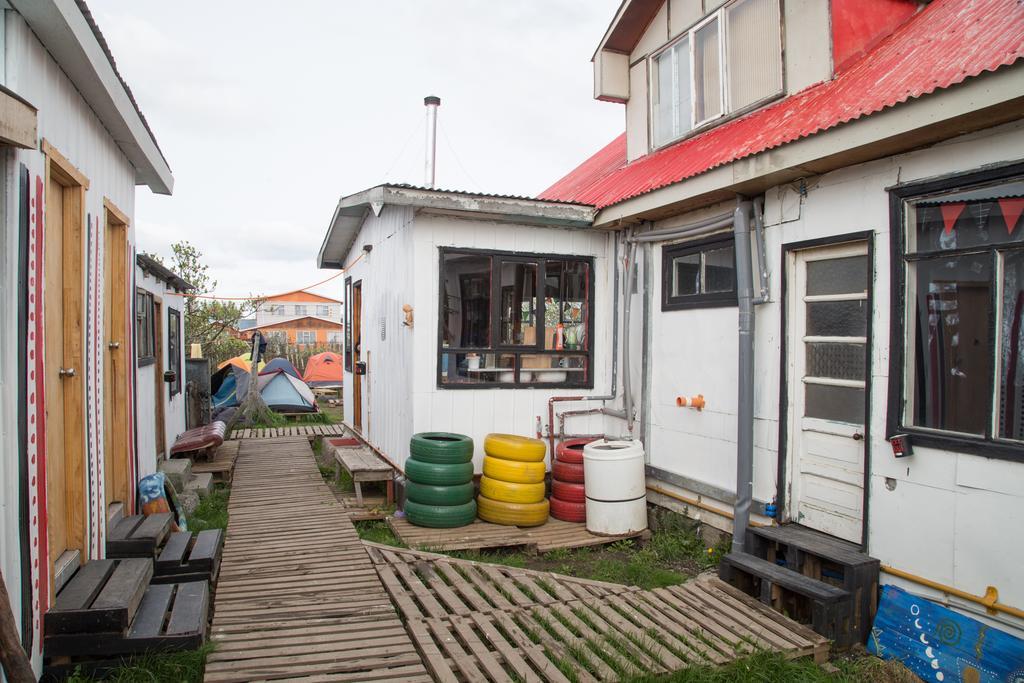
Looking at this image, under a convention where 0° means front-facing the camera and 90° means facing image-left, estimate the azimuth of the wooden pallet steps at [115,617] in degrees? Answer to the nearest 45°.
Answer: approximately 270°

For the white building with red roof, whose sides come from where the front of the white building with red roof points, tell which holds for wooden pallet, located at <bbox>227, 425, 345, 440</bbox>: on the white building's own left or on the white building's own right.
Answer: on the white building's own right

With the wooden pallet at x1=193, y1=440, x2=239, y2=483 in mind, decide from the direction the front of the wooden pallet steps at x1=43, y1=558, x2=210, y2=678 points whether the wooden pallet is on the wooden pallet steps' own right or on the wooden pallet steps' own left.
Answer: on the wooden pallet steps' own left

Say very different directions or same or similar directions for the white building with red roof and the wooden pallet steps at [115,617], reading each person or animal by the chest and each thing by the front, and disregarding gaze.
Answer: very different directions

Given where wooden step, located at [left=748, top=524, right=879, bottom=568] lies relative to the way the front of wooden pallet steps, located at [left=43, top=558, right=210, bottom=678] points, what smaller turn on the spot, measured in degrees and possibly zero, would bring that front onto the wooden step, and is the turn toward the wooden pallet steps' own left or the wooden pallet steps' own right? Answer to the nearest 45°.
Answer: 0° — it already faces it

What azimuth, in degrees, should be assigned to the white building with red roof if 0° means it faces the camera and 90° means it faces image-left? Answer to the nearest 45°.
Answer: approximately 45°

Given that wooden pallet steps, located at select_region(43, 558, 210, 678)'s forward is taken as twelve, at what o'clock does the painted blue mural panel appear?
The painted blue mural panel is roughly at 1 o'clock from the wooden pallet steps.

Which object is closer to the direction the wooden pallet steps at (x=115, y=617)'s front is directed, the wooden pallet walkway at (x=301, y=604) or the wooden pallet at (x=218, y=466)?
the wooden pallet walkway

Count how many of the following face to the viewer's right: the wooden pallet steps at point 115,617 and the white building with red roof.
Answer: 1

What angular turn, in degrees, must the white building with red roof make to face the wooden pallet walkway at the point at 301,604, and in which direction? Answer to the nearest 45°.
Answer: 0° — it already faces it

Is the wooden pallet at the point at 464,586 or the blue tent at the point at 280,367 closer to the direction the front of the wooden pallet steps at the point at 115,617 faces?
the wooden pallet
